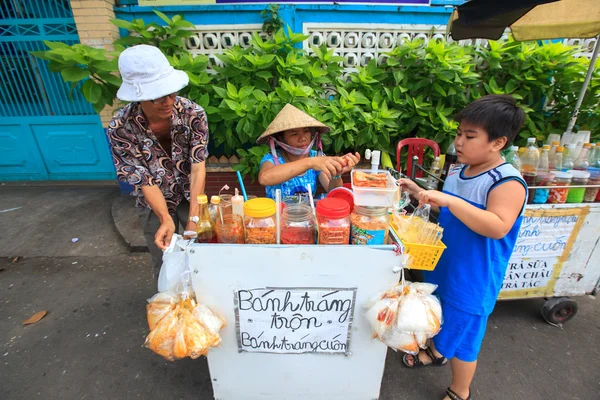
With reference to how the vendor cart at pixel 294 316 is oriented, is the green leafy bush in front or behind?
behind

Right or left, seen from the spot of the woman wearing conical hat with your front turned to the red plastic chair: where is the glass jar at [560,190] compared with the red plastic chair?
right

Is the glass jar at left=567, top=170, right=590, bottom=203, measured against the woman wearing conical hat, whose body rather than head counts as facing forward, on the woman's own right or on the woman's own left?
on the woman's own left

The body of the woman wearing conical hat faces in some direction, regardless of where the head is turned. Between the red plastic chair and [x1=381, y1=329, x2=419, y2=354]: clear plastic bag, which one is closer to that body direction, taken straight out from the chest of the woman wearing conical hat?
the clear plastic bag

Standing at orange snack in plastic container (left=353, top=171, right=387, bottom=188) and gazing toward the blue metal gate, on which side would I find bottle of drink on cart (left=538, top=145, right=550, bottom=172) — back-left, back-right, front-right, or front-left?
back-right

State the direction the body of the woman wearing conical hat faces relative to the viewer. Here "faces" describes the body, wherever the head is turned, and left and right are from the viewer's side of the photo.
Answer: facing the viewer and to the right of the viewer

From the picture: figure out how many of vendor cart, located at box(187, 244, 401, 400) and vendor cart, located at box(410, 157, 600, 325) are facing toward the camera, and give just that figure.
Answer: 2

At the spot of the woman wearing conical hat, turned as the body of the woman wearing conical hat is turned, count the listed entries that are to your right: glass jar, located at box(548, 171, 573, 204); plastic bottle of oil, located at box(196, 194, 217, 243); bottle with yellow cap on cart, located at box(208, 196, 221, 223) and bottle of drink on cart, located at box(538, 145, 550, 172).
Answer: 2

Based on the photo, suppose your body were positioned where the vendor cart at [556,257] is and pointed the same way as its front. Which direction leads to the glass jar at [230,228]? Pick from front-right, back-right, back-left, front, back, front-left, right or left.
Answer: front-right

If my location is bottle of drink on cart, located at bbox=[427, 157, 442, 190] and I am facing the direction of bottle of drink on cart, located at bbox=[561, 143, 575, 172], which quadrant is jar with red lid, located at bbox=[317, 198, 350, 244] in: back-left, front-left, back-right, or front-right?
back-right

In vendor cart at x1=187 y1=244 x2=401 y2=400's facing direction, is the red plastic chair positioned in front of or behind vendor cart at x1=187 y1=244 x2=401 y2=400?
behind

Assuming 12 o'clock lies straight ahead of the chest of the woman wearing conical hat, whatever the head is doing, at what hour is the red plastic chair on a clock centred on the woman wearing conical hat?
The red plastic chair is roughly at 9 o'clock from the woman wearing conical hat.

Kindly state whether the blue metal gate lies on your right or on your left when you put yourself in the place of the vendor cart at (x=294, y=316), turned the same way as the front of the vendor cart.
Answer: on your right

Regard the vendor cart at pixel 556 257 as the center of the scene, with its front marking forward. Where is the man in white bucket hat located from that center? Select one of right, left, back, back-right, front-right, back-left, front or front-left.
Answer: front-right

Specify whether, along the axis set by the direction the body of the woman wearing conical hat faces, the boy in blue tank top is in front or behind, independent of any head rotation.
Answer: in front

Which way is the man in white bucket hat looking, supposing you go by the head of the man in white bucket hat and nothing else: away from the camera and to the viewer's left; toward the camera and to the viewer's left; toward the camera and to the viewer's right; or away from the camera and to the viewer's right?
toward the camera and to the viewer's right

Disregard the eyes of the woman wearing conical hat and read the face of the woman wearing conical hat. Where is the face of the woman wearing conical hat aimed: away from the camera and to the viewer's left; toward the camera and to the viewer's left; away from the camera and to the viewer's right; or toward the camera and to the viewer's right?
toward the camera and to the viewer's right
